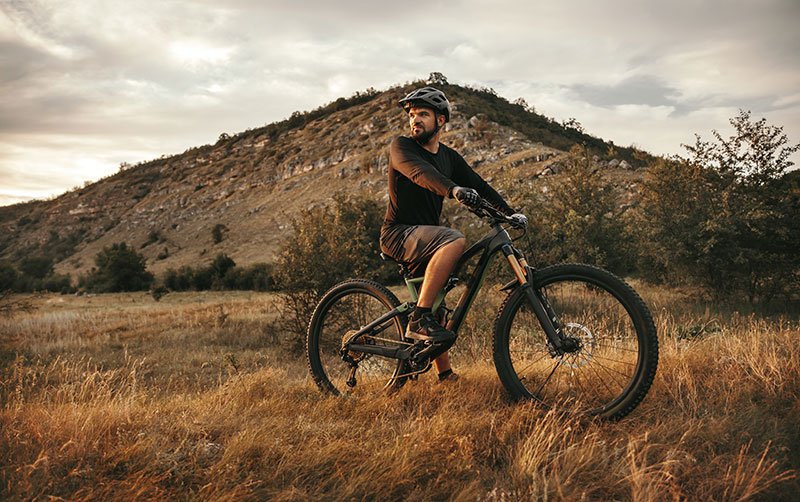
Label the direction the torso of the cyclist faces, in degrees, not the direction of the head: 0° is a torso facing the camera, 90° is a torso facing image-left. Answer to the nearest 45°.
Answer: approximately 315°

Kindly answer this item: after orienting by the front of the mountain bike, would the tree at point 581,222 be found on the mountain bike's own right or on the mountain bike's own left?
on the mountain bike's own left

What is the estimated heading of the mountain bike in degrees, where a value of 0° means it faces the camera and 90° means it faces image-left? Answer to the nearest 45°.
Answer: approximately 315°

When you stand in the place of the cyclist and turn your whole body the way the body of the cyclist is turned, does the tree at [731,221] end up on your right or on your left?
on your left

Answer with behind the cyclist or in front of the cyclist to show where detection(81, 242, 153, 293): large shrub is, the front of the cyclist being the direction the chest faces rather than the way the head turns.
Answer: behind
